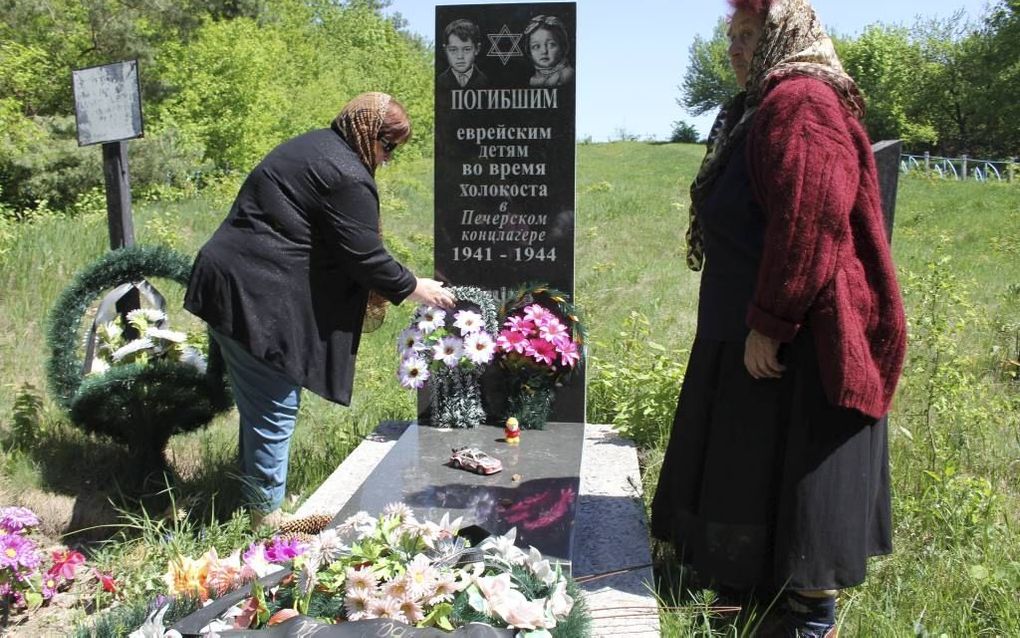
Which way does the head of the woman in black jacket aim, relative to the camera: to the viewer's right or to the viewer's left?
to the viewer's right

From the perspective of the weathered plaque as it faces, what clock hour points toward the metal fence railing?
The metal fence railing is roughly at 8 o'clock from the weathered plaque.

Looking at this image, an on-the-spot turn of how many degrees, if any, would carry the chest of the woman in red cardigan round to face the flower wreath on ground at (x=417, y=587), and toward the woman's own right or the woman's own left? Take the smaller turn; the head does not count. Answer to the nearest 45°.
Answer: approximately 45° to the woman's own left

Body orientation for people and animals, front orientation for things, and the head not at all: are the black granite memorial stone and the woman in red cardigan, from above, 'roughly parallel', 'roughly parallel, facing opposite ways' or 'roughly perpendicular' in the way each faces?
roughly perpendicular

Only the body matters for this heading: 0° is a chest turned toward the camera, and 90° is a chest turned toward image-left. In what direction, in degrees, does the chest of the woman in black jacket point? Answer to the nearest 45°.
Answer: approximately 270°

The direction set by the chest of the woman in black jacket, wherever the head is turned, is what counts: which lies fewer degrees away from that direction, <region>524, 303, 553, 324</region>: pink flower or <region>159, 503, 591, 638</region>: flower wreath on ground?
the pink flower

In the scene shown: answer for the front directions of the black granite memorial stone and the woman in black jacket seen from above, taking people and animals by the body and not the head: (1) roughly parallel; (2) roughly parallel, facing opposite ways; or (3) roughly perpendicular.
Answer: roughly perpendicular

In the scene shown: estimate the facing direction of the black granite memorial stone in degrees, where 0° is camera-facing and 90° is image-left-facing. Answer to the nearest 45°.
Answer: approximately 0°
